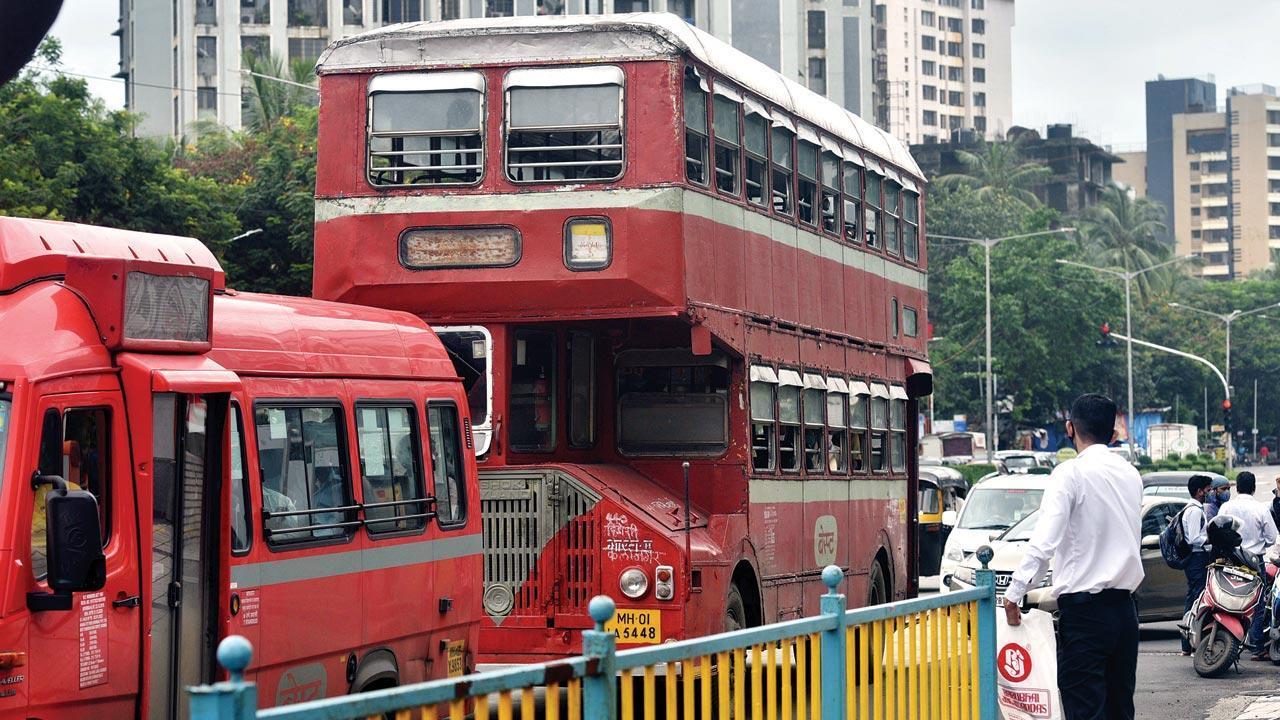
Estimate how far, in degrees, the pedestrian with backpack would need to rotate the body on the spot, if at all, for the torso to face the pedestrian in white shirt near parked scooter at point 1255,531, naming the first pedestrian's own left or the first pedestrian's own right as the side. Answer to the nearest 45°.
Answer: approximately 45° to the first pedestrian's own left

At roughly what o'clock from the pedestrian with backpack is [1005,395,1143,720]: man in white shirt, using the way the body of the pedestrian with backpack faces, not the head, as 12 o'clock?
The man in white shirt is roughly at 3 o'clock from the pedestrian with backpack.

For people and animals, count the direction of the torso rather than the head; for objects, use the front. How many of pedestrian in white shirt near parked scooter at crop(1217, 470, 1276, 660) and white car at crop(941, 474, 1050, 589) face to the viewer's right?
0

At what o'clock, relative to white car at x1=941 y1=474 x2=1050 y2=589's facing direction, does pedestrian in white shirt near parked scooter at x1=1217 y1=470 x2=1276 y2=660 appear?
The pedestrian in white shirt near parked scooter is roughly at 11 o'clock from the white car.

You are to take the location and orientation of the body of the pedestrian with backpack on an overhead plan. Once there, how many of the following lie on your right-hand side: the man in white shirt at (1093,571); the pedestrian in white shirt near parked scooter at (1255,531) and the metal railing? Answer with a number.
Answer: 2

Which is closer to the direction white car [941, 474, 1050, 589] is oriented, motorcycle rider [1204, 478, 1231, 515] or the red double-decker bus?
the red double-decker bus
